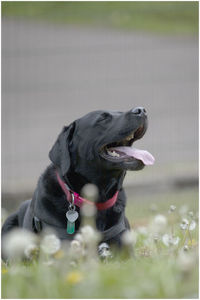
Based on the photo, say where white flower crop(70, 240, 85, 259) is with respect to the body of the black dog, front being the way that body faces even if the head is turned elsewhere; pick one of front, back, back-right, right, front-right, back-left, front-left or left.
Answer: front-right

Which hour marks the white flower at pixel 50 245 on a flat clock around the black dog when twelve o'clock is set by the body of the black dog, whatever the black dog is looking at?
The white flower is roughly at 2 o'clock from the black dog.

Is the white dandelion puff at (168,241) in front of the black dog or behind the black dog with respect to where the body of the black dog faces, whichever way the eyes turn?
in front

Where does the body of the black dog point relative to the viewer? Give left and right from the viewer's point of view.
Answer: facing the viewer and to the right of the viewer
